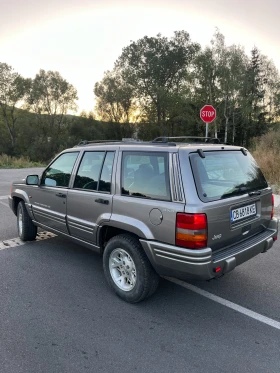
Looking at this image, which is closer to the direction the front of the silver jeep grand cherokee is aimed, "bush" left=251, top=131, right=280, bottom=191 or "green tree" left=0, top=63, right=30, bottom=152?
the green tree

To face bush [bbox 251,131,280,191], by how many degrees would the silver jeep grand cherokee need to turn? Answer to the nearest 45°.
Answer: approximately 90° to its right

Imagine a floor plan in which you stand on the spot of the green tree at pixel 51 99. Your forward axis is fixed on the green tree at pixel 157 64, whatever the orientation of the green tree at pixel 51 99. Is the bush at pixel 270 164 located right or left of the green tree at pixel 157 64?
right

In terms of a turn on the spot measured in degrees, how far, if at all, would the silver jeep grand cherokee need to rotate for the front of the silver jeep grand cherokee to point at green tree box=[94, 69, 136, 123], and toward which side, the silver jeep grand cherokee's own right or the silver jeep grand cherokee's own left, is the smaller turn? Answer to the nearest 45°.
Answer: approximately 45° to the silver jeep grand cherokee's own right

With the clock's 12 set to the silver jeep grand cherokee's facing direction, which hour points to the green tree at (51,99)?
The green tree is roughly at 1 o'clock from the silver jeep grand cherokee.

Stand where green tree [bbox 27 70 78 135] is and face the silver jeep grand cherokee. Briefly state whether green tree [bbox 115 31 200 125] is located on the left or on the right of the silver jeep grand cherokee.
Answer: left

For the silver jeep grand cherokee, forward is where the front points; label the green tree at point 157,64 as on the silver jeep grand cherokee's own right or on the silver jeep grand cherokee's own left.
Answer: on the silver jeep grand cherokee's own right

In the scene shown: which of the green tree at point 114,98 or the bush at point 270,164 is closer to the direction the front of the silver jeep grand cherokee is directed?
the green tree

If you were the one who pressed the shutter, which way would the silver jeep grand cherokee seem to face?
facing away from the viewer and to the left of the viewer

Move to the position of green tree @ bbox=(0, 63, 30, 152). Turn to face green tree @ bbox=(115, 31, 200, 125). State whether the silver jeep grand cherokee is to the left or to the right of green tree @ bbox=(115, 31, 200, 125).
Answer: right

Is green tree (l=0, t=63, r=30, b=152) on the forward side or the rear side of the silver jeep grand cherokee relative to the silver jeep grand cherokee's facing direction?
on the forward side
